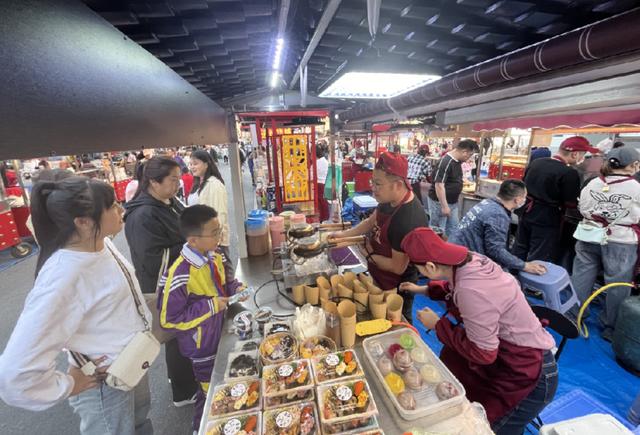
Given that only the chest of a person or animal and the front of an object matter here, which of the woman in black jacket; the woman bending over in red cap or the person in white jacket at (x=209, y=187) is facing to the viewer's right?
the woman in black jacket

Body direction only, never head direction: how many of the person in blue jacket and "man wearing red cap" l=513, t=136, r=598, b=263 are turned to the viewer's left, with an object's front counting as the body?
0

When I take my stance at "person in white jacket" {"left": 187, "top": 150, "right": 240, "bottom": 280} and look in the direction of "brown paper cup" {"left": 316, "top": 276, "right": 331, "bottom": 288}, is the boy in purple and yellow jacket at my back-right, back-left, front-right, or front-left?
front-right

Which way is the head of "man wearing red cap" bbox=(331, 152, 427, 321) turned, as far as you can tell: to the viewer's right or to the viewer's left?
to the viewer's left

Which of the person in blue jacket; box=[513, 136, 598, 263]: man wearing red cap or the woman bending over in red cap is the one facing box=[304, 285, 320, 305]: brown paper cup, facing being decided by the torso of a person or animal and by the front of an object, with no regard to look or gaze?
the woman bending over in red cap

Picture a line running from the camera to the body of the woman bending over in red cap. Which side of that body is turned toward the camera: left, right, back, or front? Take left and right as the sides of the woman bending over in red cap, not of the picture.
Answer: left

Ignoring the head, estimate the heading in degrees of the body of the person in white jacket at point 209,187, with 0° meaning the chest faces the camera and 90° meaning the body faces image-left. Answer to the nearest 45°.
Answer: approximately 45°

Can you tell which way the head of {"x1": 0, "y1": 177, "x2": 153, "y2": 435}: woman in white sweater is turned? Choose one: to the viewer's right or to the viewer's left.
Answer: to the viewer's right

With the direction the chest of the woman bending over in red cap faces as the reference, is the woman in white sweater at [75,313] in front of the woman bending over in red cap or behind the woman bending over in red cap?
in front

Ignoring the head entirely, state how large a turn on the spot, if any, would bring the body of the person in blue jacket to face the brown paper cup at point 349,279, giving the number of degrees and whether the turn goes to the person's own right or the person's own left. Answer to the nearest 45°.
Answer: approximately 180°

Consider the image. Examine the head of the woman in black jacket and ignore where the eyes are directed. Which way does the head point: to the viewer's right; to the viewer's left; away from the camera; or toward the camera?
to the viewer's right

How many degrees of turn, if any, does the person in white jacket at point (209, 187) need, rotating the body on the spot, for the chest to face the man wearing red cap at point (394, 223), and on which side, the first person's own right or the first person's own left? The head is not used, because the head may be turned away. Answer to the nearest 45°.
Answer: approximately 90° to the first person's own left

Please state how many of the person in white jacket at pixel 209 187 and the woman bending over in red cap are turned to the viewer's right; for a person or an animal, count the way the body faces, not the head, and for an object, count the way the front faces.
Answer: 0

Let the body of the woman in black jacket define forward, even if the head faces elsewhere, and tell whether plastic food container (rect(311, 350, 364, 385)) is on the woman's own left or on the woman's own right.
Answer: on the woman's own right

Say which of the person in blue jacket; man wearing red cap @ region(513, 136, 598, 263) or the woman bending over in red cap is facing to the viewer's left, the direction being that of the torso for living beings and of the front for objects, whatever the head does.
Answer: the woman bending over in red cap

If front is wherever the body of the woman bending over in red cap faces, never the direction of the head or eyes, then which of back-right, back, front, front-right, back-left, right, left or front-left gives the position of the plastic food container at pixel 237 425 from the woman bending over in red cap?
front-left

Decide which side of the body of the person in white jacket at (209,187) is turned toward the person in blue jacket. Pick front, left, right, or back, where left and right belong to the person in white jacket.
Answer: left
